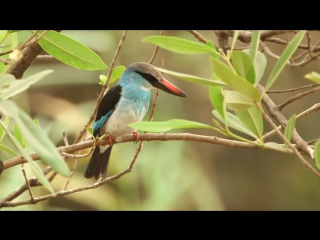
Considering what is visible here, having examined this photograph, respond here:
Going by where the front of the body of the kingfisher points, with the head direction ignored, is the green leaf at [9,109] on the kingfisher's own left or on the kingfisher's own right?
on the kingfisher's own right

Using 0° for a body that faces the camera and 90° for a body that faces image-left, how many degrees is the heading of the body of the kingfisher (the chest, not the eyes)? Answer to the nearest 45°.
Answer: approximately 315°
